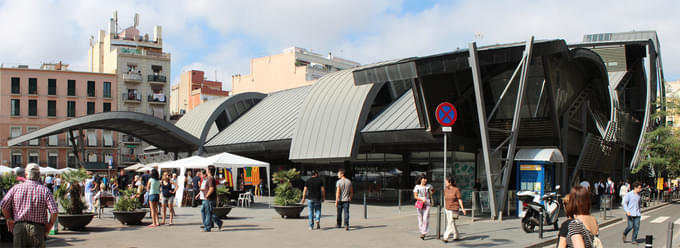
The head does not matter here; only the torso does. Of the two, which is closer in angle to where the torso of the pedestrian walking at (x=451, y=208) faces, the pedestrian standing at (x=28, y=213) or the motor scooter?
the pedestrian standing

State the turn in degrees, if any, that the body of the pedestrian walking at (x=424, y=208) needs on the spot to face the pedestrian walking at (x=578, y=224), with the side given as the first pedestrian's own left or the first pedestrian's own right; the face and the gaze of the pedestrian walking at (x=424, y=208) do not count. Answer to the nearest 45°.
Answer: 0° — they already face them

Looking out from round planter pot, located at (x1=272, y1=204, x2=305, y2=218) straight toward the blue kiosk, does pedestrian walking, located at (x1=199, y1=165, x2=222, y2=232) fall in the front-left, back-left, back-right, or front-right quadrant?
back-right

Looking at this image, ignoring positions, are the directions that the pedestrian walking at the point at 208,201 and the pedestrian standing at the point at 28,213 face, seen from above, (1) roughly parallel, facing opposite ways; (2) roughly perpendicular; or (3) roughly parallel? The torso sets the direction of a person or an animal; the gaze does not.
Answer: roughly perpendicular
